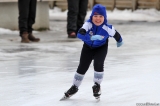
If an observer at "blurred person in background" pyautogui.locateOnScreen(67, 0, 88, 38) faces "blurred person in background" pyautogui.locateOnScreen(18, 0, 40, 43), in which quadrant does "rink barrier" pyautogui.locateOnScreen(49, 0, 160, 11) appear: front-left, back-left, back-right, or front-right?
back-right

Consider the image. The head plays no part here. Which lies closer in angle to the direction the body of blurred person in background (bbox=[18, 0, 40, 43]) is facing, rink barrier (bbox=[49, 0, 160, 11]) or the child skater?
the child skater

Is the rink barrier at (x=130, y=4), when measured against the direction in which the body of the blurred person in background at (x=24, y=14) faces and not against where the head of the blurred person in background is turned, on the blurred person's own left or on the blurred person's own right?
on the blurred person's own left

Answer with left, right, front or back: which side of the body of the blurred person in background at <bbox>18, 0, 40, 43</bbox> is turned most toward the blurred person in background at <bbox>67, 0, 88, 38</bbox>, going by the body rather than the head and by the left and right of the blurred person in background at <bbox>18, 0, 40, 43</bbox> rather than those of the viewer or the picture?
left

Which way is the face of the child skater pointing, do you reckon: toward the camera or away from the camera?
toward the camera

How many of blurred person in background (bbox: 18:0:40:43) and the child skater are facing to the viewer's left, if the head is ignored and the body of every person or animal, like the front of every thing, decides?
0

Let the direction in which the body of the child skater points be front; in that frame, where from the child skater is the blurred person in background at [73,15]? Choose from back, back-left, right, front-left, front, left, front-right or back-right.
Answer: back

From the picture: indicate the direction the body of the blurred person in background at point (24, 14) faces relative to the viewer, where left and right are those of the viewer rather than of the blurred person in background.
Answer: facing the viewer and to the right of the viewer

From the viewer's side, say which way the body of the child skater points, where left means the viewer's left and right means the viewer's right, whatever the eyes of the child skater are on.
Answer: facing the viewer
